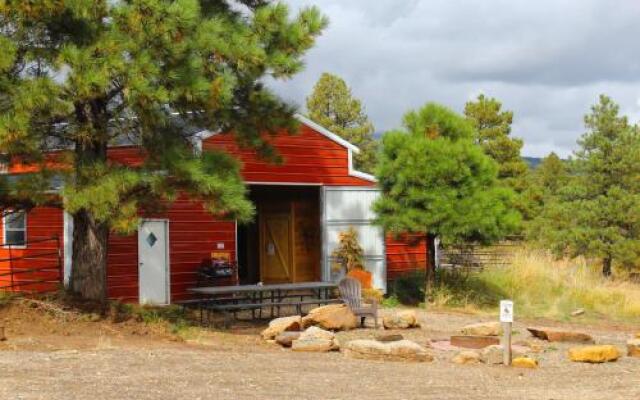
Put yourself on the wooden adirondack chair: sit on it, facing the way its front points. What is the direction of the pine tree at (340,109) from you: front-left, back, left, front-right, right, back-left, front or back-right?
back-left

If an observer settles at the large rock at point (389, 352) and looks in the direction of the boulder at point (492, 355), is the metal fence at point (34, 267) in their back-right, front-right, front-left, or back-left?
back-left

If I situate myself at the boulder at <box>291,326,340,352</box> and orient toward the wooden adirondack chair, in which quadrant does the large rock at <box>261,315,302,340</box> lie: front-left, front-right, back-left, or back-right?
front-left

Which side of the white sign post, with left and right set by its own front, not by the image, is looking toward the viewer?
front

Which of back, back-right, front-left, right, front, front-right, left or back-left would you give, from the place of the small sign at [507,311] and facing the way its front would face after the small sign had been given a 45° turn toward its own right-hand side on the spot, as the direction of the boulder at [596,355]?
back

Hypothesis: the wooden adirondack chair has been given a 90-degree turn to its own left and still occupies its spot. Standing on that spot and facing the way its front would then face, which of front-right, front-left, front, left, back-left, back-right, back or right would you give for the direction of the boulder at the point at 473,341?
right

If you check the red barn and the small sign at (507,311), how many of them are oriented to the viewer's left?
0

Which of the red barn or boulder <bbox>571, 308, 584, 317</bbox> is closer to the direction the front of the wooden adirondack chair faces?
the boulder

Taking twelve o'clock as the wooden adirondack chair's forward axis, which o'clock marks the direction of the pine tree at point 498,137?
The pine tree is roughly at 8 o'clock from the wooden adirondack chair.

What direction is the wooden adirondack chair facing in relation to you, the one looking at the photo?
facing the viewer and to the right of the viewer

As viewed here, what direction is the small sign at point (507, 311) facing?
toward the camera

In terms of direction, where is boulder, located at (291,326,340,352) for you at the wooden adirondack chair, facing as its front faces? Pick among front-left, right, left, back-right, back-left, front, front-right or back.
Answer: front-right
